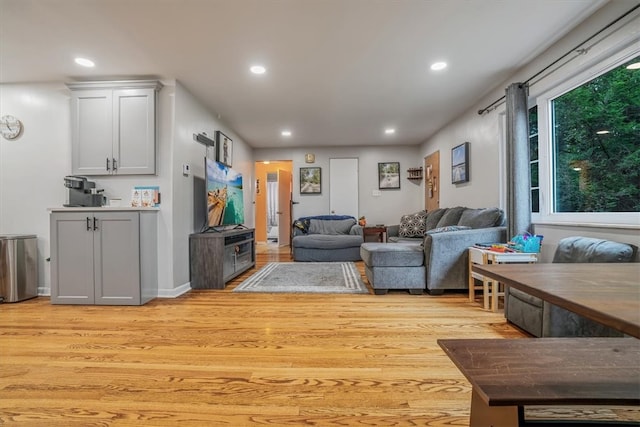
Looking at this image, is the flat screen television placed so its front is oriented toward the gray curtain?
yes

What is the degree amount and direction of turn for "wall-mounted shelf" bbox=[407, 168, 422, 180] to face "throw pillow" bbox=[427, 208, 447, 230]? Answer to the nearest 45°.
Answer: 0° — it already faces it

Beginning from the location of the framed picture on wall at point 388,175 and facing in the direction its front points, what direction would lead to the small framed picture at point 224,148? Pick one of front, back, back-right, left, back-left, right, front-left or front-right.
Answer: front-right

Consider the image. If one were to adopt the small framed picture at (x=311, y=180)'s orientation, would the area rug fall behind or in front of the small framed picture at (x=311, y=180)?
in front

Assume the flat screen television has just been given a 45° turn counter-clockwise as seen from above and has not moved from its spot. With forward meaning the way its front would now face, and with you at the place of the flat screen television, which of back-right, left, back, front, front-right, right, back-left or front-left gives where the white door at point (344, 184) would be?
front-left

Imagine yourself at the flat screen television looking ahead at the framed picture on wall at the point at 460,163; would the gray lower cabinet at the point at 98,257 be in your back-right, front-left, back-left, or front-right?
back-right

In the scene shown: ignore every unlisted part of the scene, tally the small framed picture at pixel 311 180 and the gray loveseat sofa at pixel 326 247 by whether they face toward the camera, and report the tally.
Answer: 2

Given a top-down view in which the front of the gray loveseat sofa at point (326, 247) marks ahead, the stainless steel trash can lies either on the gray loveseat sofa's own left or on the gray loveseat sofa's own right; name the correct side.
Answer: on the gray loveseat sofa's own right

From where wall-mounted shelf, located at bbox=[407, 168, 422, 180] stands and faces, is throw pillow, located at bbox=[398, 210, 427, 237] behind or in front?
in front
